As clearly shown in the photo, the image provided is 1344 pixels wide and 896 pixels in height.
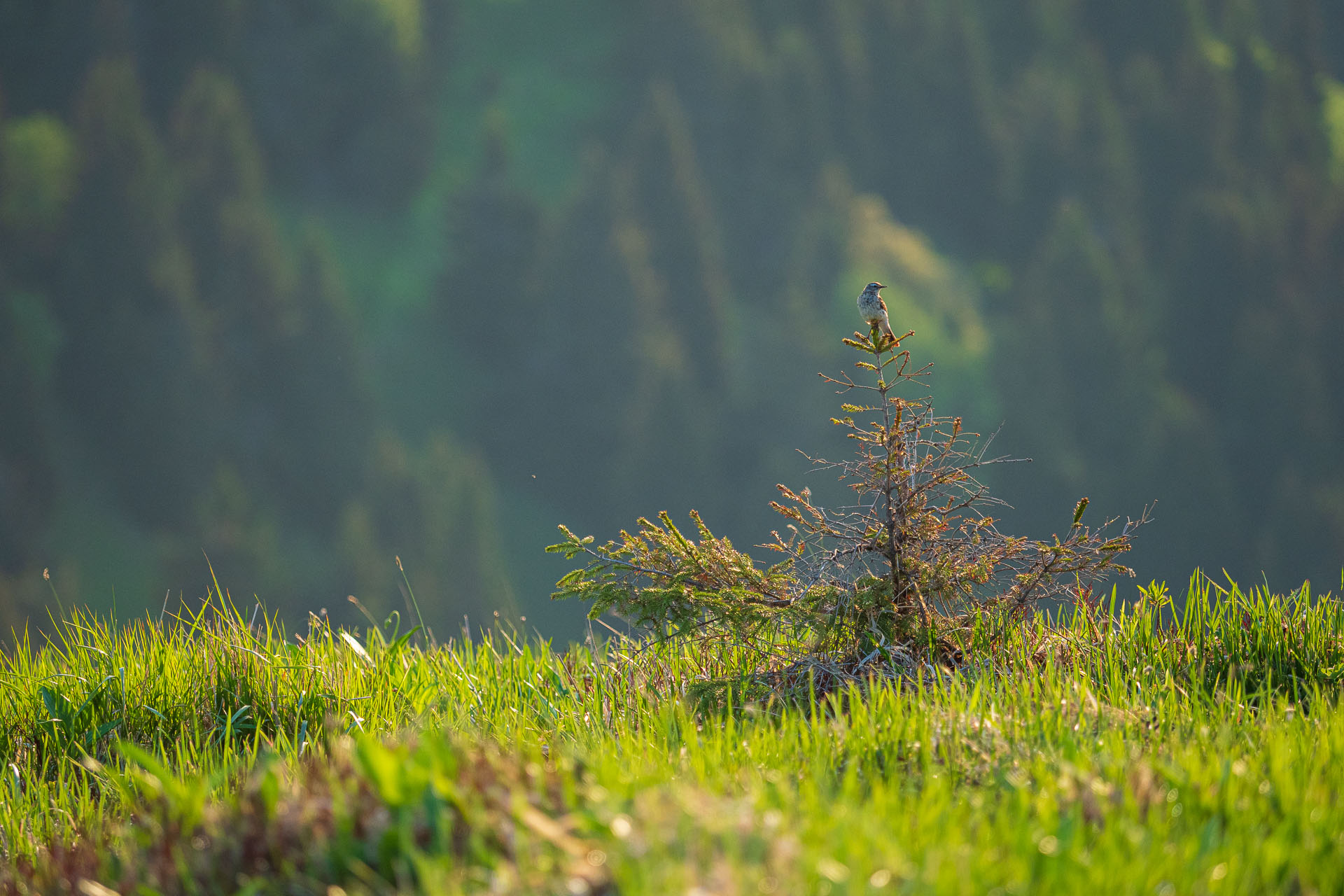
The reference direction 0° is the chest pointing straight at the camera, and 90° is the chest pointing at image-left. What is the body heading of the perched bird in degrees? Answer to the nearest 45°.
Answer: approximately 45°
